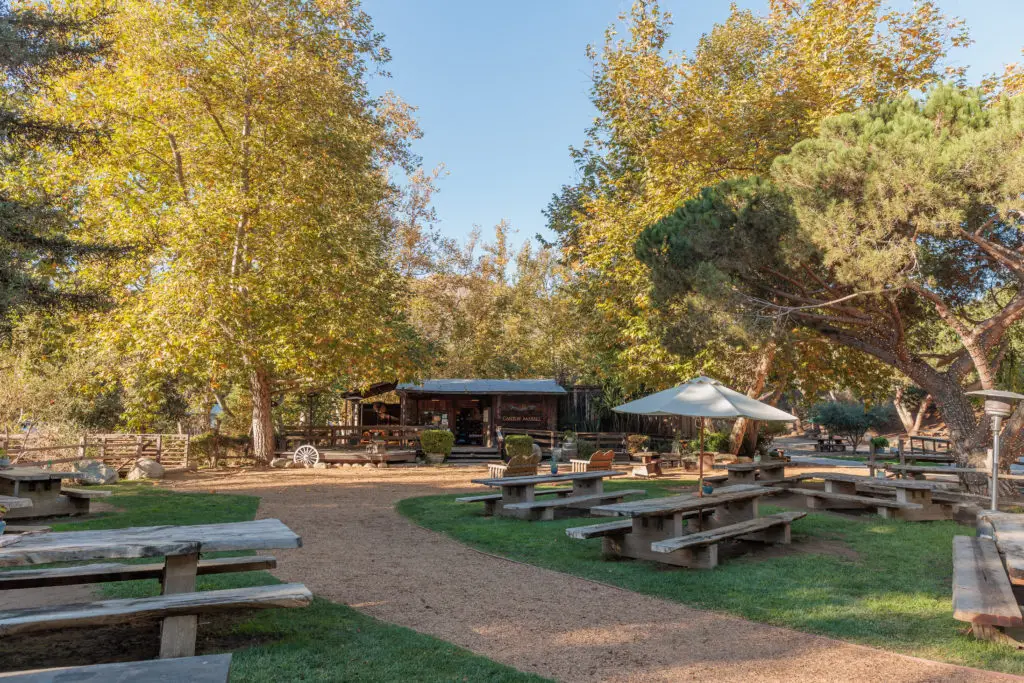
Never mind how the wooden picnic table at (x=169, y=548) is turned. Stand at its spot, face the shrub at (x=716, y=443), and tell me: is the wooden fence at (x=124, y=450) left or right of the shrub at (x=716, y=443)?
left

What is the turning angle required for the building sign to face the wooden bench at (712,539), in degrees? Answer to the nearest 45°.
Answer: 0° — it already faces it

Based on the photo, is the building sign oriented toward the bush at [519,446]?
yes

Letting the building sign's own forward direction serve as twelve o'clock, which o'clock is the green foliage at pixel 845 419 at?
The green foliage is roughly at 8 o'clock from the building sign.

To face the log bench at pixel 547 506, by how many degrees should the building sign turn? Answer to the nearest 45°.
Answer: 0° — it already faces it

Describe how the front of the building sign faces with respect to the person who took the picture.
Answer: facing the viewer

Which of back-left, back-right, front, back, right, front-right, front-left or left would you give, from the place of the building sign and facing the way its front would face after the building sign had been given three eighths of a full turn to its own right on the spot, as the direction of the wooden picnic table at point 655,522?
back-left

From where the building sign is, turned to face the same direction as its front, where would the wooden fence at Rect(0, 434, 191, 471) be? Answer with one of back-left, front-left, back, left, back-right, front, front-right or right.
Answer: front-right

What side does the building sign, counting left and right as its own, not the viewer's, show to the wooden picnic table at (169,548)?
front

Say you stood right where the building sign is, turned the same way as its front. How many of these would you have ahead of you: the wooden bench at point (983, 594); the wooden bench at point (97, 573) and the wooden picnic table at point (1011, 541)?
3

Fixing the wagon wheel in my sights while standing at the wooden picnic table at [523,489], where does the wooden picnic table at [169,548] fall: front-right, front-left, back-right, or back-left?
back-left

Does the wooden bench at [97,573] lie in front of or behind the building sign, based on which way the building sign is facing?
in front

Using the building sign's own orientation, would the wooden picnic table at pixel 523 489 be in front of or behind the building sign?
in front

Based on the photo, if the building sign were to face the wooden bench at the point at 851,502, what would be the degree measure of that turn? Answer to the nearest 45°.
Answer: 0° — it already faces it

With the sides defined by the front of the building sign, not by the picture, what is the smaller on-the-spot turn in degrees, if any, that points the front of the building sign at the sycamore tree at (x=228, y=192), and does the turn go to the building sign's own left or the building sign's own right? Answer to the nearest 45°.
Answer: approximately 45° to the building sign's own right

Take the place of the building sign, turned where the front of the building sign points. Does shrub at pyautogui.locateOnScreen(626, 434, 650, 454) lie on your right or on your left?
on your left
